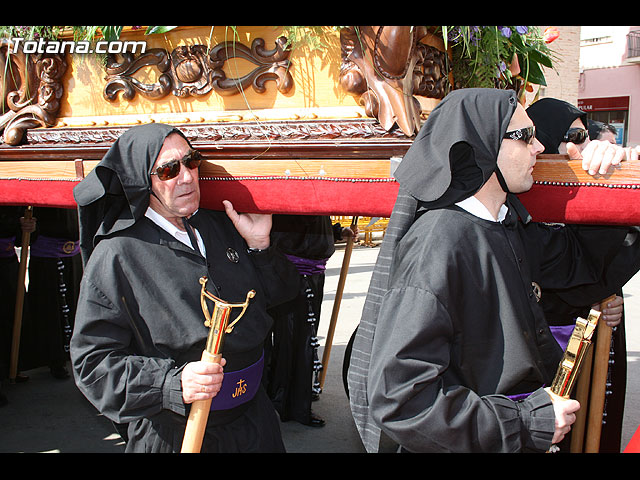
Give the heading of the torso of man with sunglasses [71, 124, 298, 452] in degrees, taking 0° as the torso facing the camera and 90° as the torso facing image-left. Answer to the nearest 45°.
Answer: approximately 315°

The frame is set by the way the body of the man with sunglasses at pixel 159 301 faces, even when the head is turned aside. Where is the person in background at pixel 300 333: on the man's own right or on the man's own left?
on the man's own left

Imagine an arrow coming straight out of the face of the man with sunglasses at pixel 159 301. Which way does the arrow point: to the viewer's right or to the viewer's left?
to the viewer's right

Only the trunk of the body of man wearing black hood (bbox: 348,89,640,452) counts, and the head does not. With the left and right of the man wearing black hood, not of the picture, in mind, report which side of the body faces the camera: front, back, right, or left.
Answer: right
